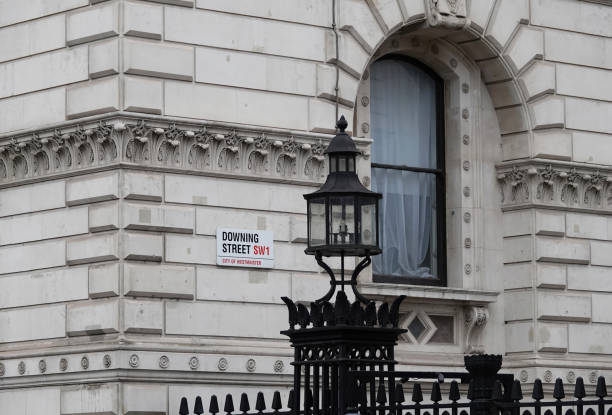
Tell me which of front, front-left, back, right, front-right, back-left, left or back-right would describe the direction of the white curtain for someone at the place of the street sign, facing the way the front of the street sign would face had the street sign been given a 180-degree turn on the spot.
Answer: right

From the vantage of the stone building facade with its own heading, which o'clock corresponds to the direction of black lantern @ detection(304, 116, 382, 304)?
The black lantern is roughly at 1 o'clock from the stone building facade.

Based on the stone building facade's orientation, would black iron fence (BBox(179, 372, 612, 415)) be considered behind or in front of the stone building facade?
in front

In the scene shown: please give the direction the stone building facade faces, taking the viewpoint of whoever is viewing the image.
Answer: facing the viewer and to the right of the viewer
